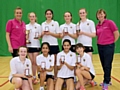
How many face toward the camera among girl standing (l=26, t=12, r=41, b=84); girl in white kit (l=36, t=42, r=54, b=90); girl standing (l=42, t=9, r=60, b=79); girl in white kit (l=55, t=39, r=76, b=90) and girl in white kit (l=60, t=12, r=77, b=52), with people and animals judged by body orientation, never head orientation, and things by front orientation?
5

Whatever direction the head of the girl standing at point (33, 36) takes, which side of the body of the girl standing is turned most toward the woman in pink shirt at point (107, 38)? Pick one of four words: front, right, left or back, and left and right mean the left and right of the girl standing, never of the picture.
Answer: left

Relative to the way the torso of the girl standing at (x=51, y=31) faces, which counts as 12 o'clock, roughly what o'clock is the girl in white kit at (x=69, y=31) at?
The girl in white kit is roughly at 9 o'clock from the girl standing.

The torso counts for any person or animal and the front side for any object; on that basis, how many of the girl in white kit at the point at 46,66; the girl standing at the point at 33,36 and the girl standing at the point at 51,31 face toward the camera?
3

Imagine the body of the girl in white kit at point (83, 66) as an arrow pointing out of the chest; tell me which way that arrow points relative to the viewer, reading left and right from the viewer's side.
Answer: facing the viewer and to the left of the viewer

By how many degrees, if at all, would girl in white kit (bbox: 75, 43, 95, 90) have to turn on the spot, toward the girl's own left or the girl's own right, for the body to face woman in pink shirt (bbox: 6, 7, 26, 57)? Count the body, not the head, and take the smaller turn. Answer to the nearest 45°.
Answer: approximately 45° to the girl's own right

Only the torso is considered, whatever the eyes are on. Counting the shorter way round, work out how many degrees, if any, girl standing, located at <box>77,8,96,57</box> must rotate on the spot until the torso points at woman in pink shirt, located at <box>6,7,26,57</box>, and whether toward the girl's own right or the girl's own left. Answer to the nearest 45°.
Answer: approximately 45° to the girl's own right

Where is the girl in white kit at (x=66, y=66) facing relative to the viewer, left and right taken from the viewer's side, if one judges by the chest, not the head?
facing the viewer

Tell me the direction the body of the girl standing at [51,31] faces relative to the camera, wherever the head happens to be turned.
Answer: toward the camera

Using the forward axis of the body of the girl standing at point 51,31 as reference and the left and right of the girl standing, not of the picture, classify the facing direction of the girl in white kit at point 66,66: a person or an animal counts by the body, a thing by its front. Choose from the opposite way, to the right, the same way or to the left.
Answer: the same way

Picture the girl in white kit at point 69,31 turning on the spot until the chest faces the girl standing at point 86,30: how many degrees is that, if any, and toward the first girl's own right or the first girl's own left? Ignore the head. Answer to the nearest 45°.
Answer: approximately 90° to the first girl's own left

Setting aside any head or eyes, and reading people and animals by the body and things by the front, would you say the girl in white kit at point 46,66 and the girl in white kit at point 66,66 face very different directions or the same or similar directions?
same or similar directions

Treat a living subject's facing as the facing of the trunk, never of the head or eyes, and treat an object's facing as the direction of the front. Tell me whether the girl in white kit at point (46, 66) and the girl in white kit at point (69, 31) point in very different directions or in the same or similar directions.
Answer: same or similar directions

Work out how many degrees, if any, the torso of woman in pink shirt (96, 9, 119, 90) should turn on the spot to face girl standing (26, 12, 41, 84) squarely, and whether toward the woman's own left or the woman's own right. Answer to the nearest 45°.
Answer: approximately 45° to the woman's own right

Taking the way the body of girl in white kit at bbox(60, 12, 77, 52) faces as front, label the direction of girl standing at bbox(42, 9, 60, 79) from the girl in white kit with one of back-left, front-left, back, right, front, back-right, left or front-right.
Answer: right

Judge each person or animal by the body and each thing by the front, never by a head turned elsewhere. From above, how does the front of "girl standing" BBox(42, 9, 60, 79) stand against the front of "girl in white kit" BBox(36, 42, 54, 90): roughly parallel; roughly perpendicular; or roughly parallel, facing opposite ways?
roughly parallel
